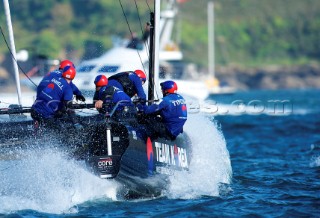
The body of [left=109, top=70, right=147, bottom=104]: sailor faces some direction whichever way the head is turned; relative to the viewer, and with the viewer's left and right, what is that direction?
facing to the right of the viewer

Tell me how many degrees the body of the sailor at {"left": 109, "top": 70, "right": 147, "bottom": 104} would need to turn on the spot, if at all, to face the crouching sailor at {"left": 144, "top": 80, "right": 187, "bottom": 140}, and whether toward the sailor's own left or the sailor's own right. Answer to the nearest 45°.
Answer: approximately 45° to the sailor's own right

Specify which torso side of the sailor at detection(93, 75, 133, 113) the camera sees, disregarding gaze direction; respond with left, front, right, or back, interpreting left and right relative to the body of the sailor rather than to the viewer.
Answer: left
